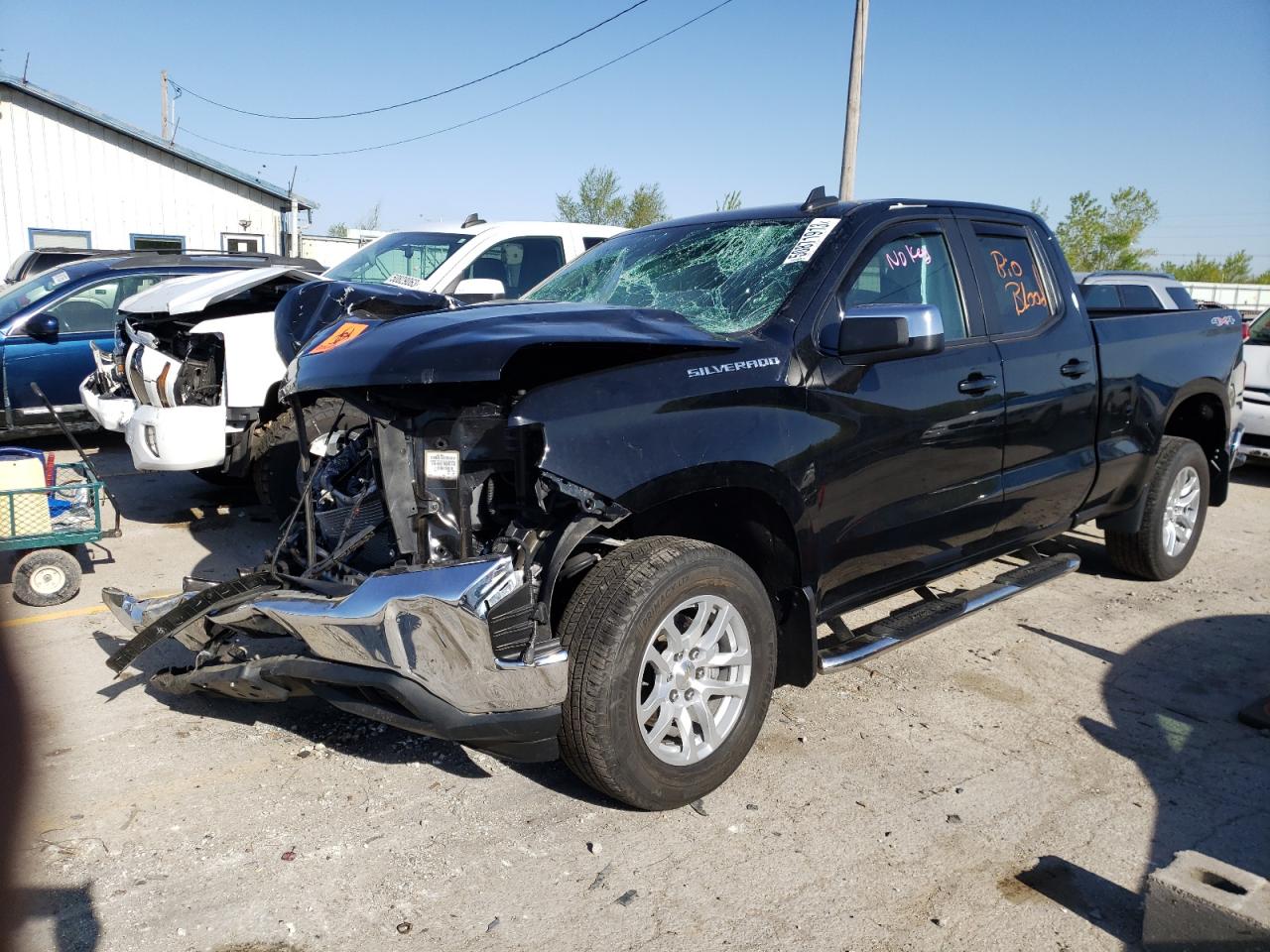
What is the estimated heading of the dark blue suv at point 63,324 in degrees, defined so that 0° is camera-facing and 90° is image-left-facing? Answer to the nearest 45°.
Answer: approximately 45°

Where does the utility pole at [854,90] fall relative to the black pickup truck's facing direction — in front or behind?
behind

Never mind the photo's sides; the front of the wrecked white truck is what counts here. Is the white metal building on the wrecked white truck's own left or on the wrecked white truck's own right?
on the wrecked white truck's own right

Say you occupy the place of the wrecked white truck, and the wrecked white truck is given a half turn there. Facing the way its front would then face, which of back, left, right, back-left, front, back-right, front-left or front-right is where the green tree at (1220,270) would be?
front

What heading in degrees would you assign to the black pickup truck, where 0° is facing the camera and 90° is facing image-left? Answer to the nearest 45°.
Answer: approximately 45°

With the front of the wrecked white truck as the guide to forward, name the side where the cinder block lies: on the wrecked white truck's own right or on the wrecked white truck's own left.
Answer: on the wrecked white truck's own left

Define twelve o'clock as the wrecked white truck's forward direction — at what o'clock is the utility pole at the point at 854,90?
The utility pole is roughly at 6 o'clock from the wrecked white truck.

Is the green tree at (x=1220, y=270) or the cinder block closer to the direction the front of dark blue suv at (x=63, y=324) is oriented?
the cinder block
